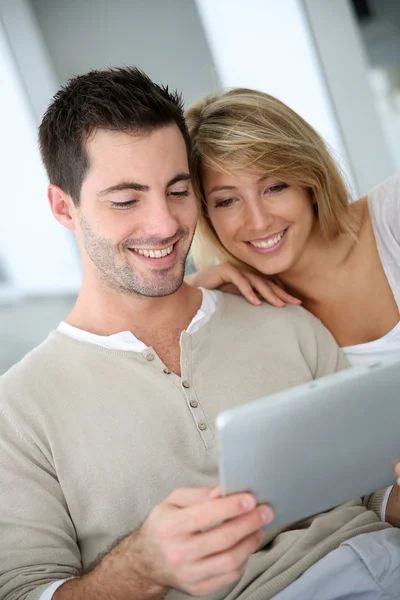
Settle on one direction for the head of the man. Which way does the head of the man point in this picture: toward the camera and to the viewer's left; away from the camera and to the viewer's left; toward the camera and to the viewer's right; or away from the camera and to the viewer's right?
toward the camera and to the viewer's right

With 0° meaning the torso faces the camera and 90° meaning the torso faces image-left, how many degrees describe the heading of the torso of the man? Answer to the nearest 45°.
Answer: approximately 315°
